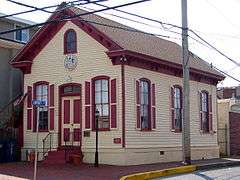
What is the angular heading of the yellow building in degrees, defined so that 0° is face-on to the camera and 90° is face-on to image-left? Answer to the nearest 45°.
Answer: approximately 45°

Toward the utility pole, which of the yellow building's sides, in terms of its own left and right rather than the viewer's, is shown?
left

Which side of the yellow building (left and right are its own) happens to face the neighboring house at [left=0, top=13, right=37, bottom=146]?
right

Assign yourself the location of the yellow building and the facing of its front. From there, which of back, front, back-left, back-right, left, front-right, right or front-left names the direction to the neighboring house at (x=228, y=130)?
back
